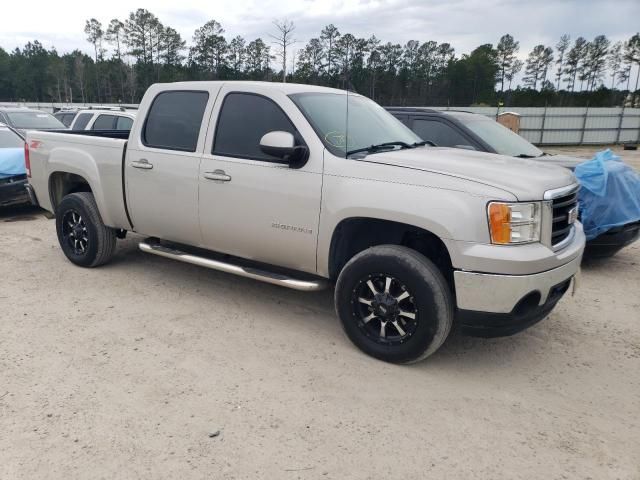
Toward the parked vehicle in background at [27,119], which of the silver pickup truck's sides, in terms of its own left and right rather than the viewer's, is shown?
back

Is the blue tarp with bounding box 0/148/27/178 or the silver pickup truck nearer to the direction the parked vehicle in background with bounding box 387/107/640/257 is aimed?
the silver pickup truck

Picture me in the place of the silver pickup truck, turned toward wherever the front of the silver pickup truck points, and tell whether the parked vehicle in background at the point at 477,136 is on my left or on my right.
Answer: on my left

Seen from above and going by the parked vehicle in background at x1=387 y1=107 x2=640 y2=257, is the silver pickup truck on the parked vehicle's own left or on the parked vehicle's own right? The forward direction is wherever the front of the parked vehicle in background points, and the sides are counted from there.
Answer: on the parked vehicle's own right

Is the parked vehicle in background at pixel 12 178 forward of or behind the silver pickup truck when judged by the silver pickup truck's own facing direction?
behind

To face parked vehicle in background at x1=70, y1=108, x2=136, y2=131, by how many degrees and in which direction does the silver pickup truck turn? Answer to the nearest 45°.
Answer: approximately 180°

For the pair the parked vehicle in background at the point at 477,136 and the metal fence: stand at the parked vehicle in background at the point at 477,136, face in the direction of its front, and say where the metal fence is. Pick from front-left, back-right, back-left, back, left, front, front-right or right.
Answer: back-left

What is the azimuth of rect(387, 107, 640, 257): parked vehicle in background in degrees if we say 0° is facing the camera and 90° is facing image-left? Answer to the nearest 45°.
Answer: approximately 315°

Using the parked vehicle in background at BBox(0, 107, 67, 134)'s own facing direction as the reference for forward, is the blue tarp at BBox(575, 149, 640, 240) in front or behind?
in front

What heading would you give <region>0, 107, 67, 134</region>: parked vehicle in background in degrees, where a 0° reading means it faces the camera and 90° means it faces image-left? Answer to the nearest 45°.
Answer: approximately 315°
